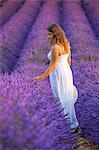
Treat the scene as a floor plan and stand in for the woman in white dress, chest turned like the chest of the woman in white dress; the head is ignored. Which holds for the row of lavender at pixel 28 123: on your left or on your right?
on your left

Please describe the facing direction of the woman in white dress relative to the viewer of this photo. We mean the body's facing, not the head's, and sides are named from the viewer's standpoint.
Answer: facing away from the viewer and to the left of the viewer

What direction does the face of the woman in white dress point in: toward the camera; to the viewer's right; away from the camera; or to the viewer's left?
to the viewer's left
